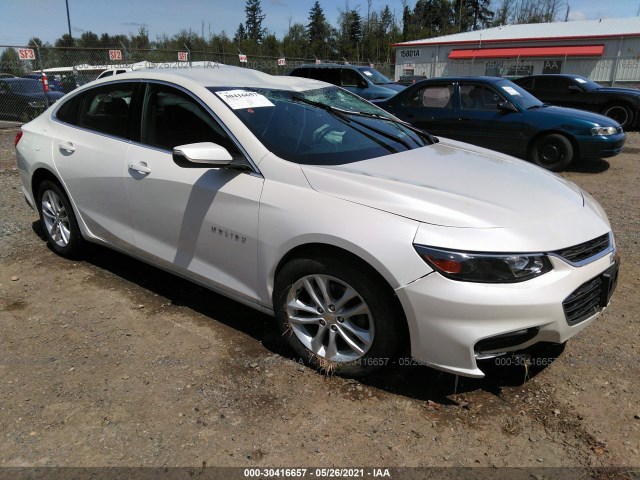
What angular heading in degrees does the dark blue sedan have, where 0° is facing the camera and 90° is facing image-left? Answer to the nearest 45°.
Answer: approximately 315°

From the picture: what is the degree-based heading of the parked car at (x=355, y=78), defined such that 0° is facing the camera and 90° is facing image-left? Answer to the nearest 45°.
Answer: approximately 315°

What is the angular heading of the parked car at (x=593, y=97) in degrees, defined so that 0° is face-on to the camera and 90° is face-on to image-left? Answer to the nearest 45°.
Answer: approximately 315°

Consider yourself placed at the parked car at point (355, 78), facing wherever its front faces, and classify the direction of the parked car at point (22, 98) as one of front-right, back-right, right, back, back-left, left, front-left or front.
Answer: back-right

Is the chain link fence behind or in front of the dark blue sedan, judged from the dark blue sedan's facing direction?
behind

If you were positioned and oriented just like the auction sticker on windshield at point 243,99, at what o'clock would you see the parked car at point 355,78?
The parked car is roughly at 8 o'clock from the auction sticker on windshield.

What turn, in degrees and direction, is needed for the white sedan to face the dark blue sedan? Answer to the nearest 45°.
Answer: approximately 90° to its left

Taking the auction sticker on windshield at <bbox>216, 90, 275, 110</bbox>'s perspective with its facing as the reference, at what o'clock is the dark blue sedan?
The dark blue sedan is roughly at 9 o'clock from the auction sticker on windshield.

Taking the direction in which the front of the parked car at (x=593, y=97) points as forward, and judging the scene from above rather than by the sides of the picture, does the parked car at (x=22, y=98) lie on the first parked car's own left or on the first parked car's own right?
on the first parked car's own right

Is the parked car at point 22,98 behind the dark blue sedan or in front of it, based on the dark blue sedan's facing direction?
behind
